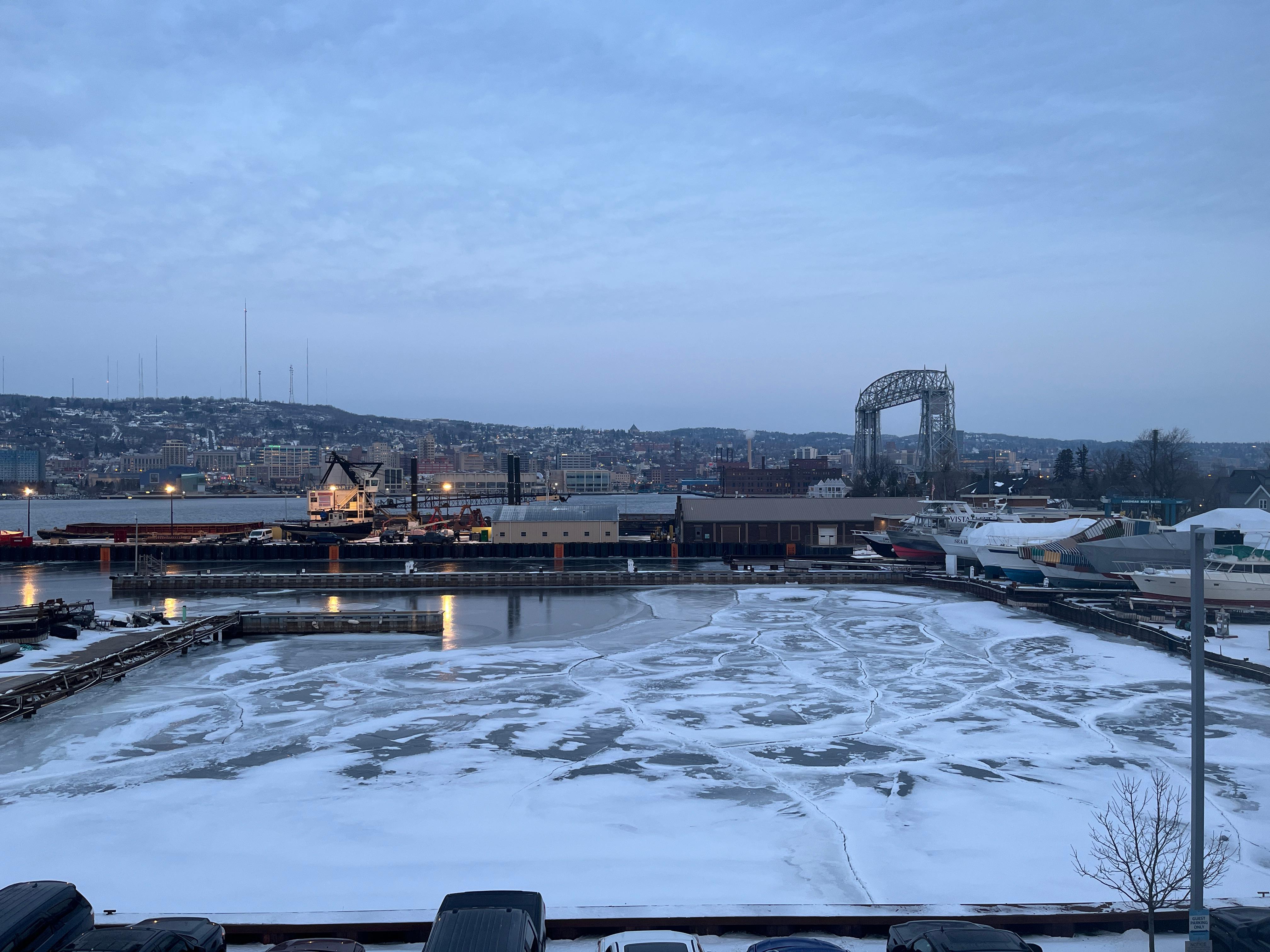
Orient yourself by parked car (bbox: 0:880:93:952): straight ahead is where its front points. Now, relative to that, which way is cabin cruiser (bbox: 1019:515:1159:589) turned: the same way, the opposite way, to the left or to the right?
to the left

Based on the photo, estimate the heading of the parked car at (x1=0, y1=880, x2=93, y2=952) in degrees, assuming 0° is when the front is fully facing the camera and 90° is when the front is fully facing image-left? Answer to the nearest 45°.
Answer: approximately 225°

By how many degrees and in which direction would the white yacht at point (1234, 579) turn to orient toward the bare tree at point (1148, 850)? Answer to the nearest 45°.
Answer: approximately 90° to its left

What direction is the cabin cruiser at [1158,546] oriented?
to the viewer's left

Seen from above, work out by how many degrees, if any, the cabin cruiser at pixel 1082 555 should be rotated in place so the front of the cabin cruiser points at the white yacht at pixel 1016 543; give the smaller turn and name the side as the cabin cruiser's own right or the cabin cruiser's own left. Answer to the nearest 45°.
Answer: approximately 45° to the cabin cruiser's own right

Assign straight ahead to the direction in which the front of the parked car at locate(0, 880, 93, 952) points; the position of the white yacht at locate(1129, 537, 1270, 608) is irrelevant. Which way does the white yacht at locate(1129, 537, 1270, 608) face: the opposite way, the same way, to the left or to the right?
to the left

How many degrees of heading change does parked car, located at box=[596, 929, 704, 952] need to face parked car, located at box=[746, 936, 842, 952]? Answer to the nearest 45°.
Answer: approximately 90° to its right

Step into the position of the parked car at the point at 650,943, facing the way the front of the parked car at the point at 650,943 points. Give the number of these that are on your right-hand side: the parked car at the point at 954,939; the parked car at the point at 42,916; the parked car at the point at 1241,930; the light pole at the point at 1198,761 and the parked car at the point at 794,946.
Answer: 4

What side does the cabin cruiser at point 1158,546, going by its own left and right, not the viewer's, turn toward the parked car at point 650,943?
left

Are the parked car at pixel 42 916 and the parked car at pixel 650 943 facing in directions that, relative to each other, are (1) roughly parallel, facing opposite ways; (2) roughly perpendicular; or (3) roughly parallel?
roughly parallel

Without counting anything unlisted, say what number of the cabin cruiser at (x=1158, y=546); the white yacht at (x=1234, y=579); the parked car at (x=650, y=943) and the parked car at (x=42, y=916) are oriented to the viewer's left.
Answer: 2

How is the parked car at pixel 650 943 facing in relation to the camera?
away from the camera

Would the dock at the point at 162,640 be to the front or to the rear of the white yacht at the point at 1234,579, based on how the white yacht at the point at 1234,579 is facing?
to the front

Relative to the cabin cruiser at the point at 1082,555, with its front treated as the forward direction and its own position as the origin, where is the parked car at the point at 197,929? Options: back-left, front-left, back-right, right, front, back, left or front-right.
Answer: left

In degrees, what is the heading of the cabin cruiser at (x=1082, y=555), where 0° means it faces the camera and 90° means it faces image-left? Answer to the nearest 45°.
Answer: approximately 90°

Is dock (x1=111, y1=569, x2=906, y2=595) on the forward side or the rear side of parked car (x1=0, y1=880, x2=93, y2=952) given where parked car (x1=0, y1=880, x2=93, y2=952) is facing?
on the forward side

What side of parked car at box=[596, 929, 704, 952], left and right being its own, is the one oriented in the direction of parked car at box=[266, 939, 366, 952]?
left

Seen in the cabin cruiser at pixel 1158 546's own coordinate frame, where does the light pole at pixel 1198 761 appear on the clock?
The light pole is roughly at 9 o'clock from the cabin cruiser.

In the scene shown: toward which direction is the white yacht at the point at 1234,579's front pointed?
to the viewer's left
